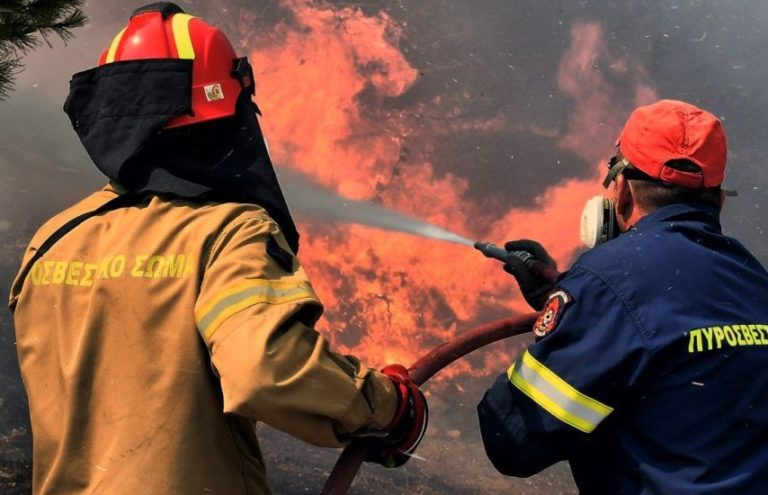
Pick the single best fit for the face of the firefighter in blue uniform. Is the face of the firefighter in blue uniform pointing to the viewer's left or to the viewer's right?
to the viewer's left

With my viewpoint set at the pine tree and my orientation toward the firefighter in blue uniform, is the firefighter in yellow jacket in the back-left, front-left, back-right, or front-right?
front-right

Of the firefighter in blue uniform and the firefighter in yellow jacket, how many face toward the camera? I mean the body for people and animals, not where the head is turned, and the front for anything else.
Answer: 0

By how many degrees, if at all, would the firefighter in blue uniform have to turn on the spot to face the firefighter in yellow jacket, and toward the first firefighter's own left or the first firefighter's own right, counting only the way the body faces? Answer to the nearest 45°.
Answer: approximately 90° to the first firefighter's own left

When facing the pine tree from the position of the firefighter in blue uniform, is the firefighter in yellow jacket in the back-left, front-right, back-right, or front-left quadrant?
front-left

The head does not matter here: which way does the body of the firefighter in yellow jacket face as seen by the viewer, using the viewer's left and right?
facing away from the viewer and to the right of the viewer

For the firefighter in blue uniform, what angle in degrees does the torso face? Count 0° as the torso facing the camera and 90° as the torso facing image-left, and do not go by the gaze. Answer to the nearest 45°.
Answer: approximately 135°

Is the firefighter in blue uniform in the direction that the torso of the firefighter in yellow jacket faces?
no

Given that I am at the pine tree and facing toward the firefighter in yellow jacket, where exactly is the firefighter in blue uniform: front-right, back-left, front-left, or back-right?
front-left

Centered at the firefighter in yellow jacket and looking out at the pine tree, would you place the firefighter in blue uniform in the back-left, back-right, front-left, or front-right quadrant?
back-right
